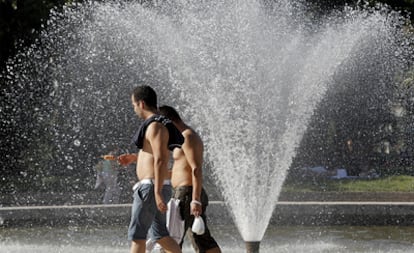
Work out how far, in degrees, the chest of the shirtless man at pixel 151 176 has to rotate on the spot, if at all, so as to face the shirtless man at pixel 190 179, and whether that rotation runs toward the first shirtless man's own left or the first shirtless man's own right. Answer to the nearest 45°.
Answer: approximately 135° to the first shirtless man's own right

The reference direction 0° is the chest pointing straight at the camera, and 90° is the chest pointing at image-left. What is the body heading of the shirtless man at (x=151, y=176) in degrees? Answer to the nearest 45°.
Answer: approximately 90°

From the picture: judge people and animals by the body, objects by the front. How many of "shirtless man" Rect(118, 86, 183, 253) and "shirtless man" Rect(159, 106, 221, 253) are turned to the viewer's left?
2

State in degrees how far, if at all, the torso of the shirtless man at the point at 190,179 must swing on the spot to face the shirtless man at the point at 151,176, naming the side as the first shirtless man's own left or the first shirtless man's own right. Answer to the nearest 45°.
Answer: approximately 45° to the first shirtless man's own left

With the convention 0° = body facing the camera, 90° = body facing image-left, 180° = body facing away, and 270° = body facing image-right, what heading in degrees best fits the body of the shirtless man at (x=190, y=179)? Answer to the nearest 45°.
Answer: approximately 90°

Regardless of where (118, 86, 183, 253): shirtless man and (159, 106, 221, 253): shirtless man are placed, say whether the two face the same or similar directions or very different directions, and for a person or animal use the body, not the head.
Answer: same or similar directions

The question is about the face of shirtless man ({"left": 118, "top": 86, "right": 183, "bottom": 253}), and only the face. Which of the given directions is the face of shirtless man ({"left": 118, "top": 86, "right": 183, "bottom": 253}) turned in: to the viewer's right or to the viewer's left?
to the viewer's left

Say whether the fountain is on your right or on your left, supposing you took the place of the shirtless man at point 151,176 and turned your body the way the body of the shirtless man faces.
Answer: on your right
